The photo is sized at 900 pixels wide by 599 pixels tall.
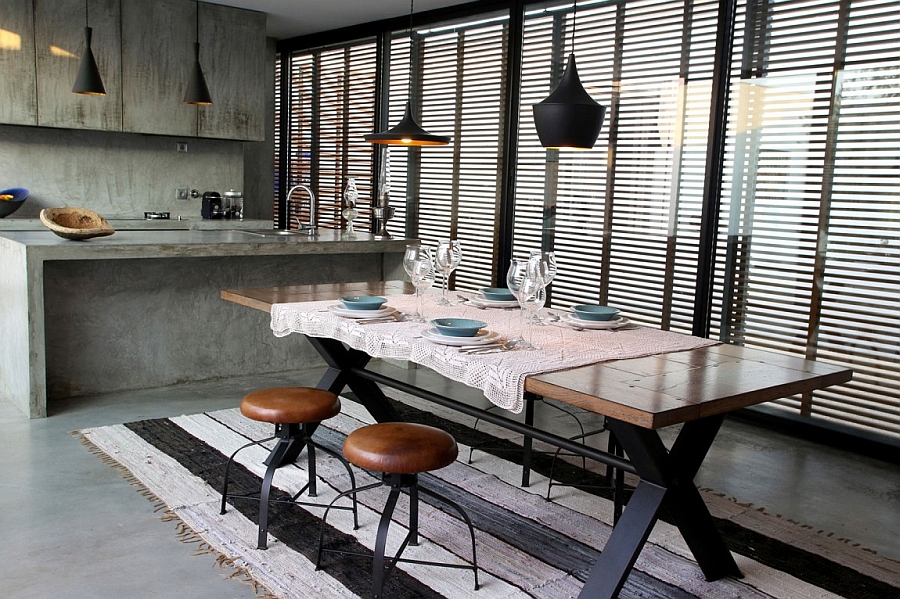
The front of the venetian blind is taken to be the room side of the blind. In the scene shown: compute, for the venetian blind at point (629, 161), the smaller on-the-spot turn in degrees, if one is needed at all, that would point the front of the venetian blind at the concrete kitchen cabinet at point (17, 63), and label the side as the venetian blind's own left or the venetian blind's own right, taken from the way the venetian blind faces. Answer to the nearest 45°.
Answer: approximately 45° to the venetian blind's own right

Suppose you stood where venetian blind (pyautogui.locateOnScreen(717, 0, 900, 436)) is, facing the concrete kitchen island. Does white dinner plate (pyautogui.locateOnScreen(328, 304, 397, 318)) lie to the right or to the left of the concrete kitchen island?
left

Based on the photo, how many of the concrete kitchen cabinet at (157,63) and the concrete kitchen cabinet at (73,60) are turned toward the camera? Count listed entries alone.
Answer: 2

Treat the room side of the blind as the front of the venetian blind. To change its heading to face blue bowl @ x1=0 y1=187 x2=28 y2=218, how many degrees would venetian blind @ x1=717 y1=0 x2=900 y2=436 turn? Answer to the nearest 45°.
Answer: approximately 45° to its right

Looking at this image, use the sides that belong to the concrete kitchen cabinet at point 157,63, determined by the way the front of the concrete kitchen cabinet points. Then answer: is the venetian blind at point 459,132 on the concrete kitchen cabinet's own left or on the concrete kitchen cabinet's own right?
on the concrete kitchen cabinet's own left

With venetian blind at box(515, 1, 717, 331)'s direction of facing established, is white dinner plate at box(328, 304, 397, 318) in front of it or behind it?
in front

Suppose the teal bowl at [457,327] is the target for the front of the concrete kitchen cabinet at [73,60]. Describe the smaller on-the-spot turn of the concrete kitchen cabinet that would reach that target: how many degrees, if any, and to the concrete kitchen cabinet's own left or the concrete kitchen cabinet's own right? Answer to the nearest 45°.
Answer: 0° — it already faces it

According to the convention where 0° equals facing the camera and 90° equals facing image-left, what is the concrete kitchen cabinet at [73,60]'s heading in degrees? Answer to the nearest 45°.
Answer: approximately 0°

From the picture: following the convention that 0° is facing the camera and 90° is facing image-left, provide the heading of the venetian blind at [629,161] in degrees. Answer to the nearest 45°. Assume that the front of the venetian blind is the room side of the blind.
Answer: approximately 45°

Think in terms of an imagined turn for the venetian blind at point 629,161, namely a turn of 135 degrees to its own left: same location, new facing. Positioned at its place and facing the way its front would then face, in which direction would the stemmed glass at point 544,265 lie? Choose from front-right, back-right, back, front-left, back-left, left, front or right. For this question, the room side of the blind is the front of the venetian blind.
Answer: right
